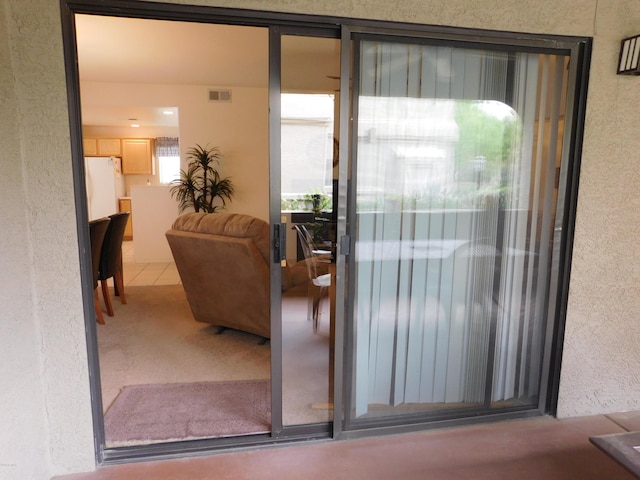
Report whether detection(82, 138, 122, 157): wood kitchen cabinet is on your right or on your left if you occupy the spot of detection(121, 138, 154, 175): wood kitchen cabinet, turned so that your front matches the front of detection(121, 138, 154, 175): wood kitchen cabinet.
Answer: on your right

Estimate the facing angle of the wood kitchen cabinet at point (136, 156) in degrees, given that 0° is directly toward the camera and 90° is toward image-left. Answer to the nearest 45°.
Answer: approximately 0°

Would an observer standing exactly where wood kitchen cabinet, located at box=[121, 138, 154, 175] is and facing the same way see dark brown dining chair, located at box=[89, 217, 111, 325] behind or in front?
in front

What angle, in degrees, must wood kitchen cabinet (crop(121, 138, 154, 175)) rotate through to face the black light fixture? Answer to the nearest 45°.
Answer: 0° — it already faces it

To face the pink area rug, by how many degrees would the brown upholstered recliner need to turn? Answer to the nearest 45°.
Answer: approximately 135° to its right

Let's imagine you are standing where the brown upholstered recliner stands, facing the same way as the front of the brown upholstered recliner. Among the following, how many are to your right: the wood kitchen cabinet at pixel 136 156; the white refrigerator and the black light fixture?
1

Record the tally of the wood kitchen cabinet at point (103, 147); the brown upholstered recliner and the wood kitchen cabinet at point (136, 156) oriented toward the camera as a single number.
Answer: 2

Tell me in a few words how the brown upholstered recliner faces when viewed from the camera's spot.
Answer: facing away from the viewer and to the right of the viewer

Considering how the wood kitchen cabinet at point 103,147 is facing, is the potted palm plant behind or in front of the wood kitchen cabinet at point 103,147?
in front

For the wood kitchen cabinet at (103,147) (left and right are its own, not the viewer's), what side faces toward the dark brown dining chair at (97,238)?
front
